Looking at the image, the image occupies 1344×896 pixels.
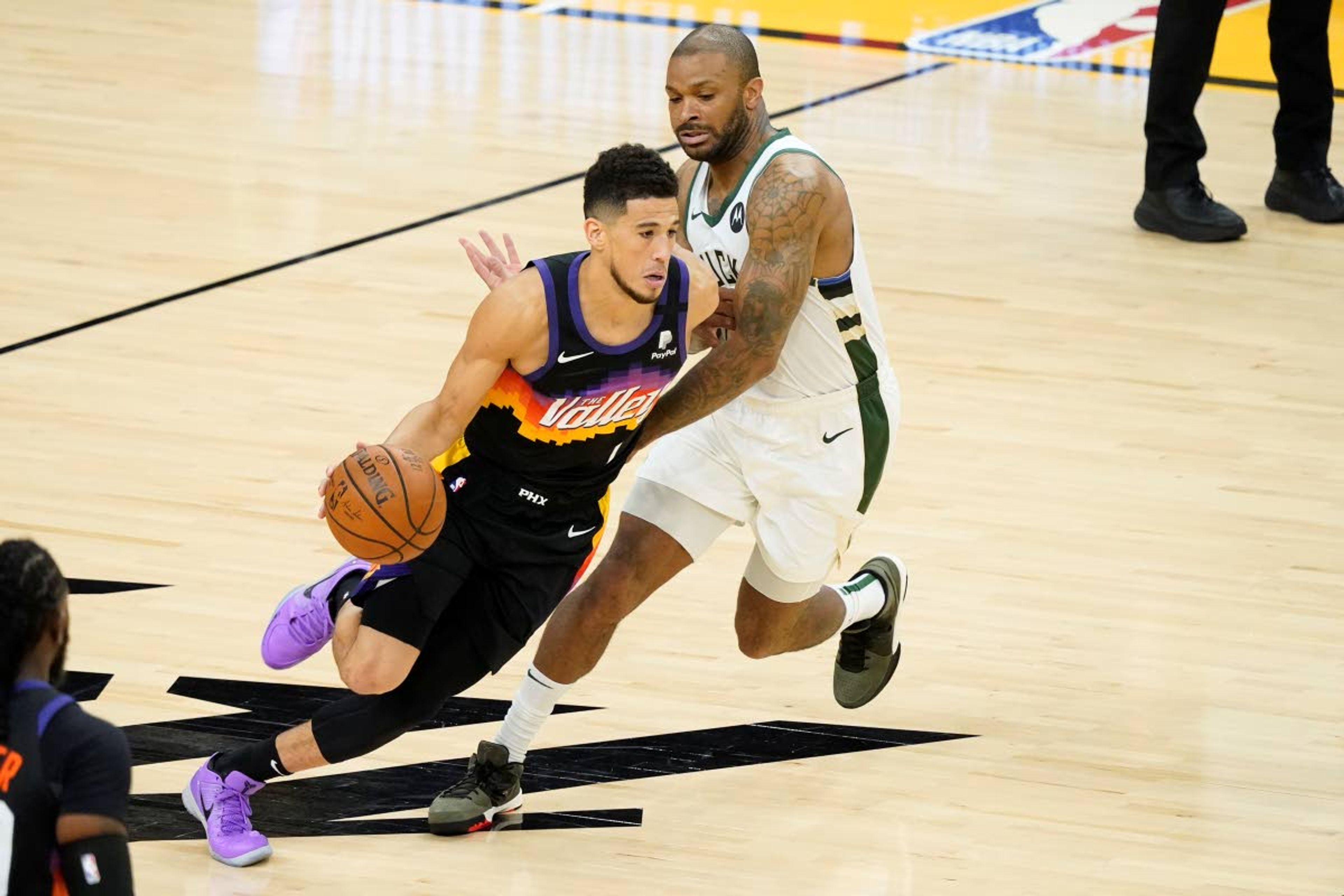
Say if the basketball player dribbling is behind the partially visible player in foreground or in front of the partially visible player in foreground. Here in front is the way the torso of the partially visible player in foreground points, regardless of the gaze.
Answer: in front

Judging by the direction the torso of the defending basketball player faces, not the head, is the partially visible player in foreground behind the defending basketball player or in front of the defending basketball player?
in front

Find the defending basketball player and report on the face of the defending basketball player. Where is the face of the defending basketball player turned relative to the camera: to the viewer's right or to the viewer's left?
to the viewer's left

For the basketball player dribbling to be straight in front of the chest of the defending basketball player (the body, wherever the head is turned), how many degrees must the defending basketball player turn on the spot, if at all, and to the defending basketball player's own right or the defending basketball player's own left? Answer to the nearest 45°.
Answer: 0° — they already face them

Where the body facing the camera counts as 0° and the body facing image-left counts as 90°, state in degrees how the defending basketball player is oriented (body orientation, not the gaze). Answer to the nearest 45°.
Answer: approximately 45°

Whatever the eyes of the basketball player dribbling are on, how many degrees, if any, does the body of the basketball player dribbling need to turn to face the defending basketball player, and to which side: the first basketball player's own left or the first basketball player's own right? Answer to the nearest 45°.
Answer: approximately 90° to the first basketball player's own left

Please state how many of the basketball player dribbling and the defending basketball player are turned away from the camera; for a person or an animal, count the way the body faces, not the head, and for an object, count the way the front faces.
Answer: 0

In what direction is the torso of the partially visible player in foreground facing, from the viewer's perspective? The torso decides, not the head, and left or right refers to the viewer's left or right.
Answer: facing away from the viewer and to the right of the viewer

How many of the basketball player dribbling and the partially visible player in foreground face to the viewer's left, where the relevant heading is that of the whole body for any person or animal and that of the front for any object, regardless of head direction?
0

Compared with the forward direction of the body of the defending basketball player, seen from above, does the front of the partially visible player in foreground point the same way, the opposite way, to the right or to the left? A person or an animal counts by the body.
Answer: the opposite way
